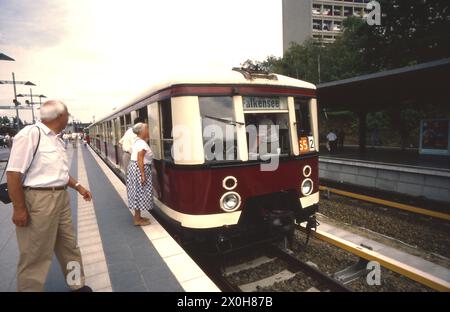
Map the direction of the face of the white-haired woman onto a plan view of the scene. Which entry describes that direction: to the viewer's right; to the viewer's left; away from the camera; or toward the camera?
to the viewer's right

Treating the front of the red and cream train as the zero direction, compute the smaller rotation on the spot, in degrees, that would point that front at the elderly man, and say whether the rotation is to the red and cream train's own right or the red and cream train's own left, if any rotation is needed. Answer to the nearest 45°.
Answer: approximately 90° to the red and cream train's own right

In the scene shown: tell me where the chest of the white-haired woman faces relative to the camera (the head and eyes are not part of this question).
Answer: to the viewer's right

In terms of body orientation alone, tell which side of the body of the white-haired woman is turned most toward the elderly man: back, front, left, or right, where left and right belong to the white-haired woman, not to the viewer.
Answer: right

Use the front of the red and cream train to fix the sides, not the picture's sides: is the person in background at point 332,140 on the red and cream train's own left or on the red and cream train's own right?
on the red and cream train's own left

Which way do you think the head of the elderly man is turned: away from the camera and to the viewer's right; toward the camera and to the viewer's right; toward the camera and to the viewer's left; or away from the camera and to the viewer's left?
away from the camera and to the viewer's right

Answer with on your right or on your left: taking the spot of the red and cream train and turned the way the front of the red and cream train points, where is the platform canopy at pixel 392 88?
on your left

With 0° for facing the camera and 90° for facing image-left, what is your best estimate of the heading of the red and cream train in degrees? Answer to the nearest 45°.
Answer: approximately 315°

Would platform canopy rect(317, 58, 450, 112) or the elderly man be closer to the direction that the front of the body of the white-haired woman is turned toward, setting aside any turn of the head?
the platform canopy
